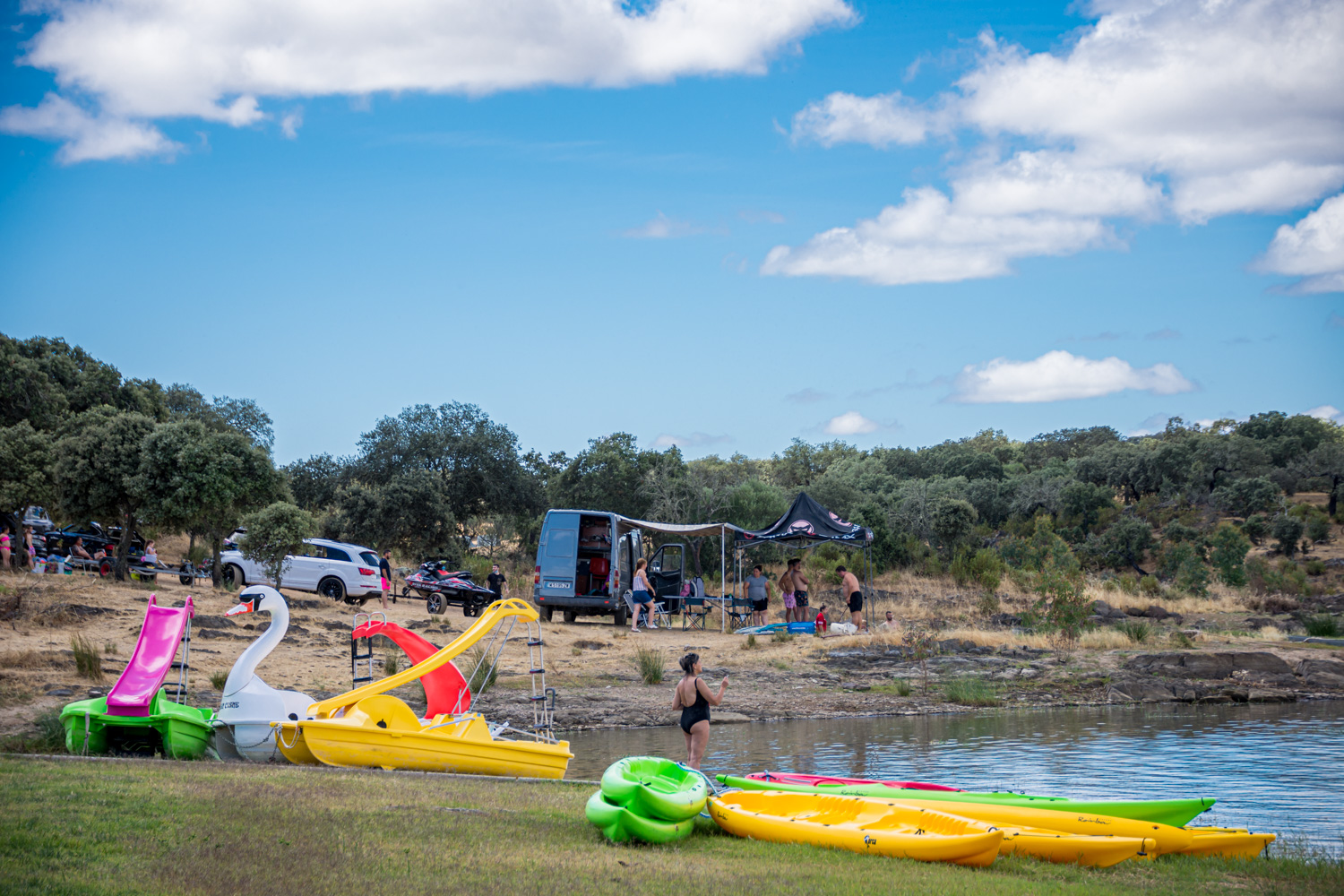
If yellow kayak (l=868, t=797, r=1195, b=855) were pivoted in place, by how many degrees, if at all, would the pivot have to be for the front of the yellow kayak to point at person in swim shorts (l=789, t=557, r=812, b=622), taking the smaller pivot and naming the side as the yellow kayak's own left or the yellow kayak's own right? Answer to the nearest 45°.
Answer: approximately 135° to the yellow kayak's own left

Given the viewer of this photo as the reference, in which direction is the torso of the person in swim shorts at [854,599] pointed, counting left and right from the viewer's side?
facing to the left of the viewer

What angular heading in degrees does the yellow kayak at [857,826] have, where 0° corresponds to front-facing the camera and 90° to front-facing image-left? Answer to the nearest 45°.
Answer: approximately 315°

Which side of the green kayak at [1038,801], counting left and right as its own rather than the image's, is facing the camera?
right

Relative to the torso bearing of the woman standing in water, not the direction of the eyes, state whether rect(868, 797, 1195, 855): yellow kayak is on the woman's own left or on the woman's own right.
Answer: on the woman's own right

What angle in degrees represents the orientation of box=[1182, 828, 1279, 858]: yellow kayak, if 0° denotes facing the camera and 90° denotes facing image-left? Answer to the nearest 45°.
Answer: approximately 270°

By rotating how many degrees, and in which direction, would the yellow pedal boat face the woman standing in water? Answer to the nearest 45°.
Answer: approximately 135° to its left
